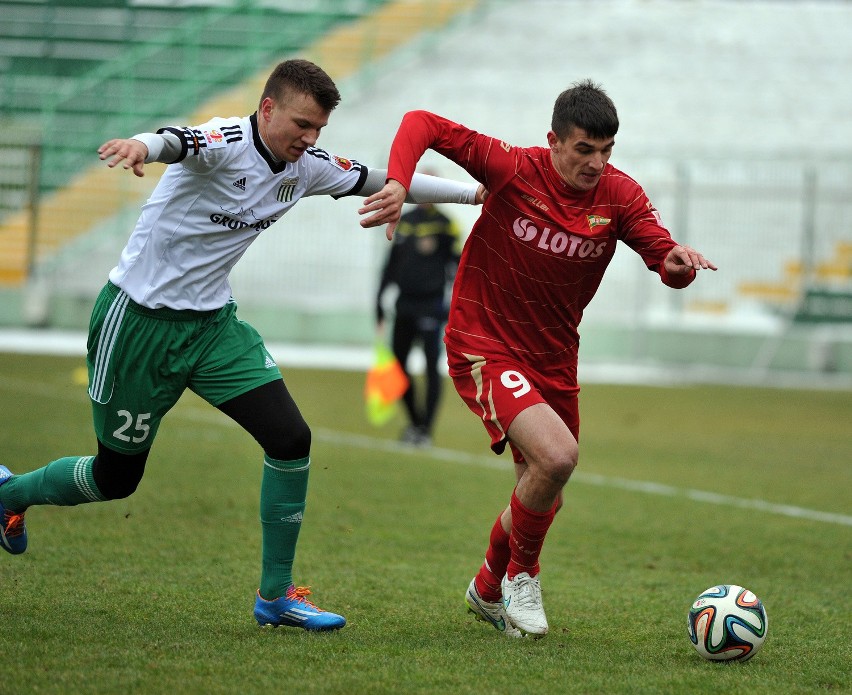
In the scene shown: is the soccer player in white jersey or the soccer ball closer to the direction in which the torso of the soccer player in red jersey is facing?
the soccer ball

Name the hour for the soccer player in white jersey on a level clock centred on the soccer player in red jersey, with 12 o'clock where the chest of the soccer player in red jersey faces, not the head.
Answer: The soccer player in white jersey is roughly at 4 o'clock from the soccer player in red jersey.

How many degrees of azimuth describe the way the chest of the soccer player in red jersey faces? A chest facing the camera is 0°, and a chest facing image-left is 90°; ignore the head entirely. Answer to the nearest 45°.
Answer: approximately 315°

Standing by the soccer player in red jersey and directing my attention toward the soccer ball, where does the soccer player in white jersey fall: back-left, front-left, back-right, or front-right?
back-right

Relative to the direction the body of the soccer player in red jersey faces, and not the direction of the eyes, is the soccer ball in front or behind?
in front

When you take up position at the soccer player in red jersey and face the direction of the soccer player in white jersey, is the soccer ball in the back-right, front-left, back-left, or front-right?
back-left

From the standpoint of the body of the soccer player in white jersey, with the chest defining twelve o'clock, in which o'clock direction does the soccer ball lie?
The soccer ball is roughly at 11 o'clock from the soccer player in white jersey.
